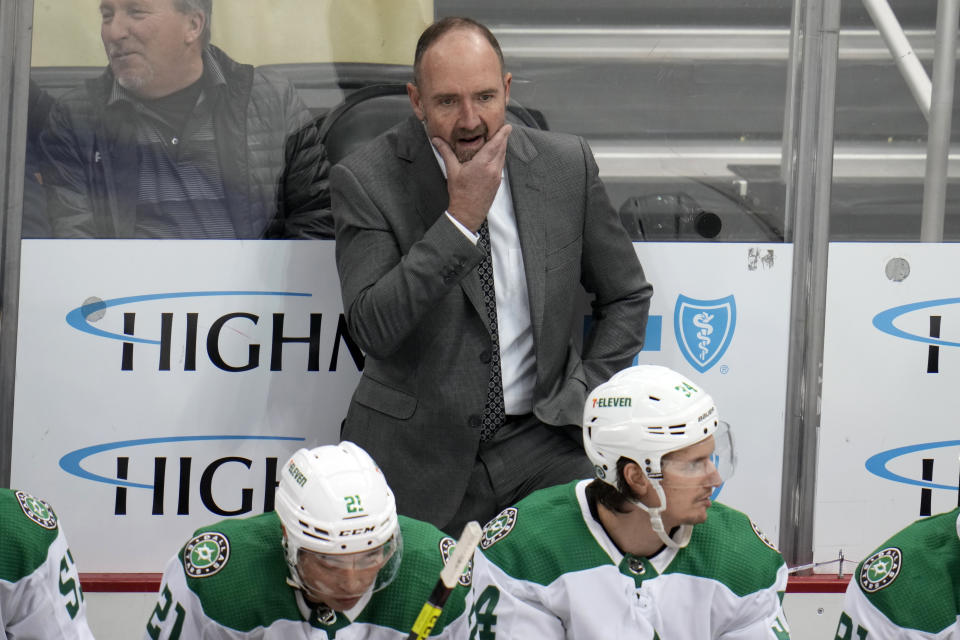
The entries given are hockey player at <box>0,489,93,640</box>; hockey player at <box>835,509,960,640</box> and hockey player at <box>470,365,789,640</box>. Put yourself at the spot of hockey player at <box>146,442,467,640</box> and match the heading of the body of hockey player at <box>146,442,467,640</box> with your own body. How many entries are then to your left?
2

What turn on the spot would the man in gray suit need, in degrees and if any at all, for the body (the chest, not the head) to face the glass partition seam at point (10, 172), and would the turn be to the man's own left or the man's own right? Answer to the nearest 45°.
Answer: approximately 90° to the man's own right

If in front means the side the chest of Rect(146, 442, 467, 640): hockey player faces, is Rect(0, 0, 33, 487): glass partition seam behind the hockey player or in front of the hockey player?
behind

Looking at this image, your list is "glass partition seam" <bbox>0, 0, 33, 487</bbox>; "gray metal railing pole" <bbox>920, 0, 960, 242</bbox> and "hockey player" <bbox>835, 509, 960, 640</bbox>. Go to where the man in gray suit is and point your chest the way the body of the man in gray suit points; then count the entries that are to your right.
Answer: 1

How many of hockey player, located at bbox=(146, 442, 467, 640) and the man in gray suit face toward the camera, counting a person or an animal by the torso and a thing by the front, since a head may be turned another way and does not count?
2

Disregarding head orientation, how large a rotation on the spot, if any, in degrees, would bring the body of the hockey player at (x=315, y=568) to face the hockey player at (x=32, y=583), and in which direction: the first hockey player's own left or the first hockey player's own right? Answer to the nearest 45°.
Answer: approximately 90° to the first hockey player's own right

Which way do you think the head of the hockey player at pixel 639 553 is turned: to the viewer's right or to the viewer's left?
to the viewer's right

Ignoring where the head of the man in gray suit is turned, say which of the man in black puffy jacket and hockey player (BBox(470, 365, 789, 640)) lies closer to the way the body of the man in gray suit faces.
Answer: the hockey player

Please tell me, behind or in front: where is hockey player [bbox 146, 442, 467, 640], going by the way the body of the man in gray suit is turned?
in front

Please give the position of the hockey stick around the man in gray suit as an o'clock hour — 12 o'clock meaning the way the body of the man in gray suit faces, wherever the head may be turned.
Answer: The hockey stick is roughly at 12 o'clock from the man in gray suit.

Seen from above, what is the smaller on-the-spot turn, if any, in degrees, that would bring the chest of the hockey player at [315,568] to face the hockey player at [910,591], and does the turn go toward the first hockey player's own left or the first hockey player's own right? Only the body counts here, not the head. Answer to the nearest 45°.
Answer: approximately 90° to the first hockey player's own left

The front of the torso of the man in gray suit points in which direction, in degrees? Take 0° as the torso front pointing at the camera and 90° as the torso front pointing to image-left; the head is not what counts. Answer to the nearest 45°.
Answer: approximately 0°
